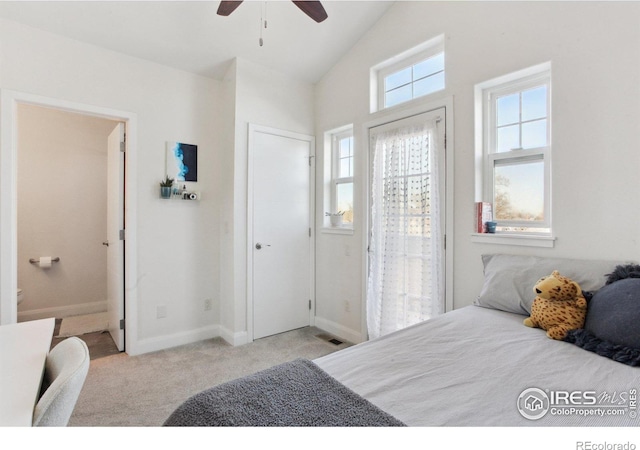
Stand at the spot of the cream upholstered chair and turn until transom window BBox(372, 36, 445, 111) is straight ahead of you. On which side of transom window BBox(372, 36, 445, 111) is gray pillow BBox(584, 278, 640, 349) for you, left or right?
right

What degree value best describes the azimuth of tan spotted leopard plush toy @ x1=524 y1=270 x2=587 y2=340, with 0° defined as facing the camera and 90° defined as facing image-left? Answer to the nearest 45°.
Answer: approximately 45°

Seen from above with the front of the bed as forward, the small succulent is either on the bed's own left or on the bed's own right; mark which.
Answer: on the bed's own right

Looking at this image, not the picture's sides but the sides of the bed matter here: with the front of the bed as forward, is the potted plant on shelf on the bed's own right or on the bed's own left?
on the bed's own right

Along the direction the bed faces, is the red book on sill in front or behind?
behind

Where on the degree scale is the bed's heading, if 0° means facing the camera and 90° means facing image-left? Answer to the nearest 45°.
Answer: approximately 45°
